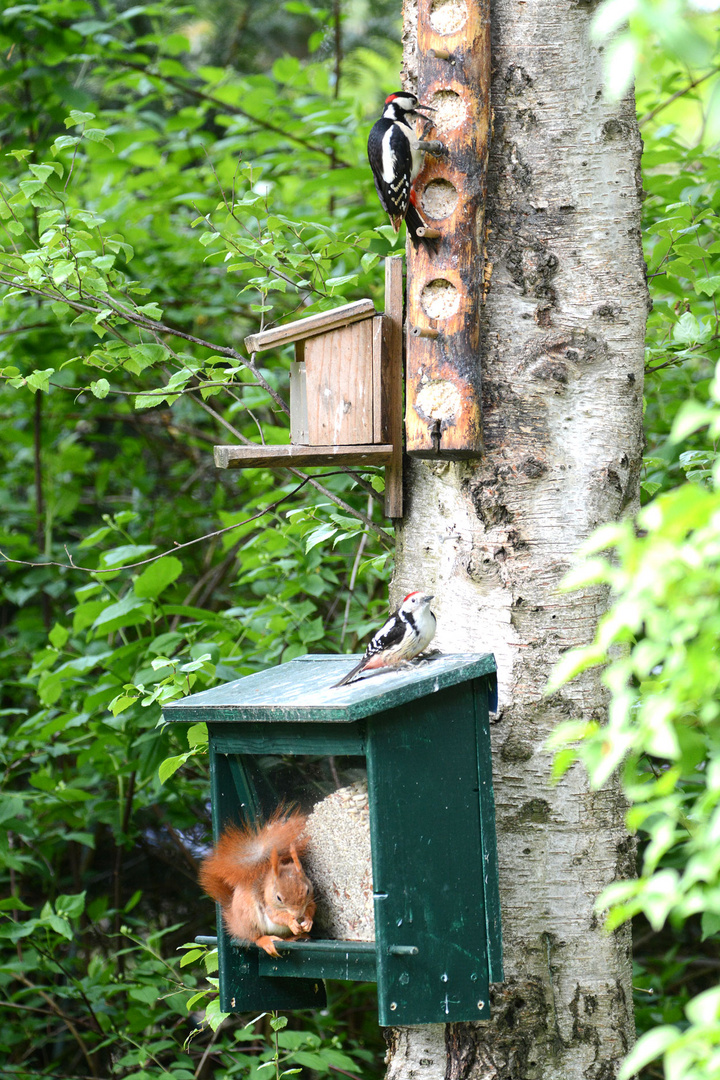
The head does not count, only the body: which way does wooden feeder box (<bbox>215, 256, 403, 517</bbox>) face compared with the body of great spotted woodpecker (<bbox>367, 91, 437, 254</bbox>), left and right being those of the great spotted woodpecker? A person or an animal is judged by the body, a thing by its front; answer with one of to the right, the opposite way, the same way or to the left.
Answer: the opposite way

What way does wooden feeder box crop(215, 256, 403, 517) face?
to the viewer's left

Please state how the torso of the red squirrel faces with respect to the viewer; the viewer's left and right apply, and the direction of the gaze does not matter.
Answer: facing the viewer and to the right of the viewer

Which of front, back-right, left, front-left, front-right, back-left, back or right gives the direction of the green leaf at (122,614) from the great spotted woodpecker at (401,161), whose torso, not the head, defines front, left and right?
back-left

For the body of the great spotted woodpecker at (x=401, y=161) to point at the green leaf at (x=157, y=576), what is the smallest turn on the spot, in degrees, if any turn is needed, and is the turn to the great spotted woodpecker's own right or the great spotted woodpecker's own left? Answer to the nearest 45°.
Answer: approximately 135° to the great spotted woodpecker's own left

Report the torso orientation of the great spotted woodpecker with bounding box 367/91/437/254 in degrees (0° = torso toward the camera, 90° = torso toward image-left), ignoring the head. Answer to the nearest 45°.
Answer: approximately 270°

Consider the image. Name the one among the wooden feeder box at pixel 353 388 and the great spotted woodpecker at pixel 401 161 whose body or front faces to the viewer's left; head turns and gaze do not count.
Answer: the wooden feeder box

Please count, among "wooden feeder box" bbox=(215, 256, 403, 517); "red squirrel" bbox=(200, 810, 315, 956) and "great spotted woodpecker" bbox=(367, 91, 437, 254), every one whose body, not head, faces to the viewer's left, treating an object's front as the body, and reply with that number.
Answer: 1

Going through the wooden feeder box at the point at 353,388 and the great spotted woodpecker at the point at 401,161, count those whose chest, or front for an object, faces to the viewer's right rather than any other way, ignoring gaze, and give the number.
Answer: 1
